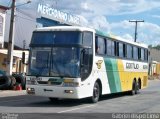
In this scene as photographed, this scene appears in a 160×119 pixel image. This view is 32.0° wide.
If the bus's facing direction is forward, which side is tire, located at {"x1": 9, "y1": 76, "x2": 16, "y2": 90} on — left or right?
on its right

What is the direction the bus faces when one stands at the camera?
facing the viewer and to the left of the viewer
